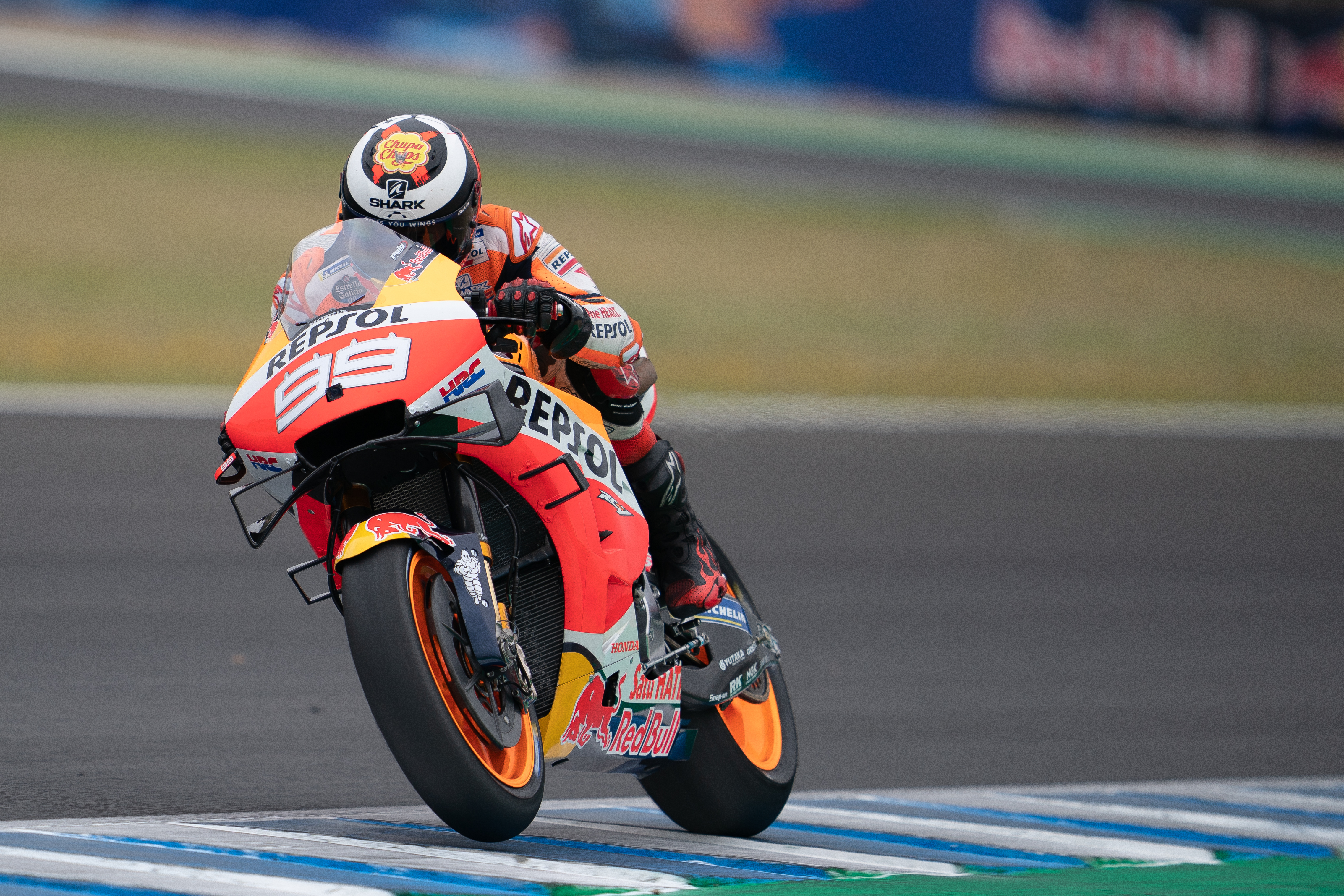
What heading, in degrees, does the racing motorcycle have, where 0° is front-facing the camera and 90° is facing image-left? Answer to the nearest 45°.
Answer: approximately 45°
